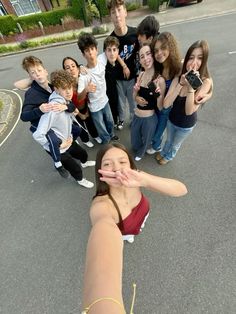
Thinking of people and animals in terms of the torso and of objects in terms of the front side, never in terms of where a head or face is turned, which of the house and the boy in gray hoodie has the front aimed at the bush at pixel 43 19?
the house

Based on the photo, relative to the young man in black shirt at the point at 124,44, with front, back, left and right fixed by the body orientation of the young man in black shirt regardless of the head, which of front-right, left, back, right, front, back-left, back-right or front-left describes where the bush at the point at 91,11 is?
back

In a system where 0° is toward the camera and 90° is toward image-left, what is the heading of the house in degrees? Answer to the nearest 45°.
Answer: approximately 0°

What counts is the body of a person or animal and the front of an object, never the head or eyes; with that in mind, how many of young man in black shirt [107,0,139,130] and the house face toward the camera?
2

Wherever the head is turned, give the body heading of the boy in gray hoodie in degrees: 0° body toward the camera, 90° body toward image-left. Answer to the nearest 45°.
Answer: approximately 315°

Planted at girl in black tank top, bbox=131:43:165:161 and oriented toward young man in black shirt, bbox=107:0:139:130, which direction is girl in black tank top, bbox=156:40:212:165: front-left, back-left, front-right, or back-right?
back-right

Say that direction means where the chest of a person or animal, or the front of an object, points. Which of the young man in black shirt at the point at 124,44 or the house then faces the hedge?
the house

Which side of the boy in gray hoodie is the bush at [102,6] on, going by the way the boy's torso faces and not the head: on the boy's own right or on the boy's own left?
on the boy's own left

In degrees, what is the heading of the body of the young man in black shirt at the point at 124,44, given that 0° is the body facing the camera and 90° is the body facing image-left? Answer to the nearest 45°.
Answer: approximately 0°

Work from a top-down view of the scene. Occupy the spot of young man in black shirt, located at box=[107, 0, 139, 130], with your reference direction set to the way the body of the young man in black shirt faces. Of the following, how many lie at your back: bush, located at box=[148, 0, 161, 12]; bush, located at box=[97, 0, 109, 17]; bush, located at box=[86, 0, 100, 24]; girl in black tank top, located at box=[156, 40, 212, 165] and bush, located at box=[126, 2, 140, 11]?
4

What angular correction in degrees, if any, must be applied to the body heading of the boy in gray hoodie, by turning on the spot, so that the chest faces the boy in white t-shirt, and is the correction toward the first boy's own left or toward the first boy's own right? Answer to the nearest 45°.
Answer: approximately 90° to the first boy's own left

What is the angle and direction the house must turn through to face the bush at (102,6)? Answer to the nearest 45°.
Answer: approximately 45° to its left
